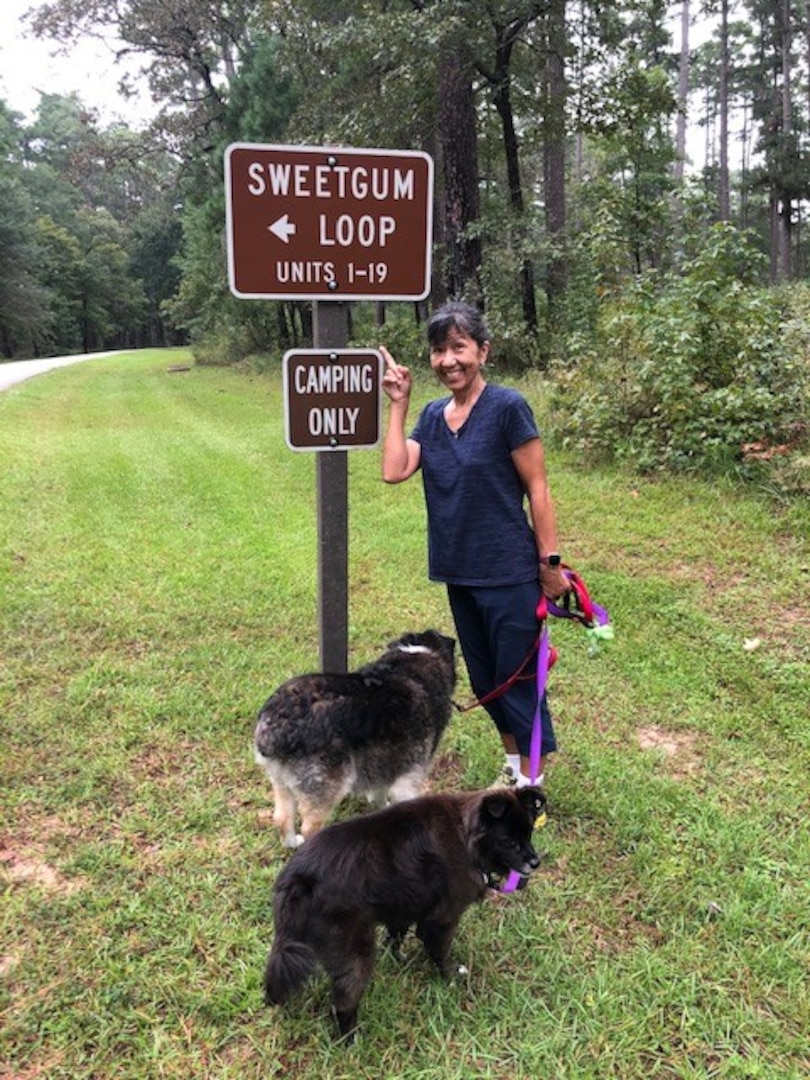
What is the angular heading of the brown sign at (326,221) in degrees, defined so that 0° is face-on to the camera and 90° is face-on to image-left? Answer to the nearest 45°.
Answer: approximately 0°

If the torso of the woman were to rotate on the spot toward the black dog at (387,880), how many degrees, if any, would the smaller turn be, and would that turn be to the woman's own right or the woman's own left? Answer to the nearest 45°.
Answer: approximately 45° to the woman's own left

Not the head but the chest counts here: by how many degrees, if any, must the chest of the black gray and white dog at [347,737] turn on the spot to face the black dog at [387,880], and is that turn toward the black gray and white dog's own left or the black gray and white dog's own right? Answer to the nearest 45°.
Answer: approximately 135° to the black gray and white dog's own right

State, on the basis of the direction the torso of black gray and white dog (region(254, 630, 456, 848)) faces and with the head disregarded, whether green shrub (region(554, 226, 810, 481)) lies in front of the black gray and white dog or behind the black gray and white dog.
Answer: in front

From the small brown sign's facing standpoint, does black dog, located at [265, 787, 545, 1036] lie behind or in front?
in front

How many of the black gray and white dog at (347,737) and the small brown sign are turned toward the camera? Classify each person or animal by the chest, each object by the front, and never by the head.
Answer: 1
